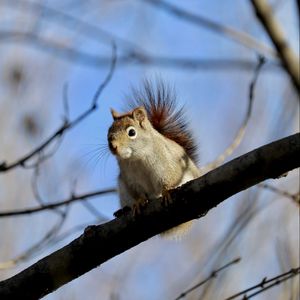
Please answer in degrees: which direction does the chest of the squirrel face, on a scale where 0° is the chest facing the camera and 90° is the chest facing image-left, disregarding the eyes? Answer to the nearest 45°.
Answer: approximately 45°

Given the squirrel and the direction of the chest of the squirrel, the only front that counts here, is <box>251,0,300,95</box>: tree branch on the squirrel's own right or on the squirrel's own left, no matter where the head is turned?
on the squirrel's own left
